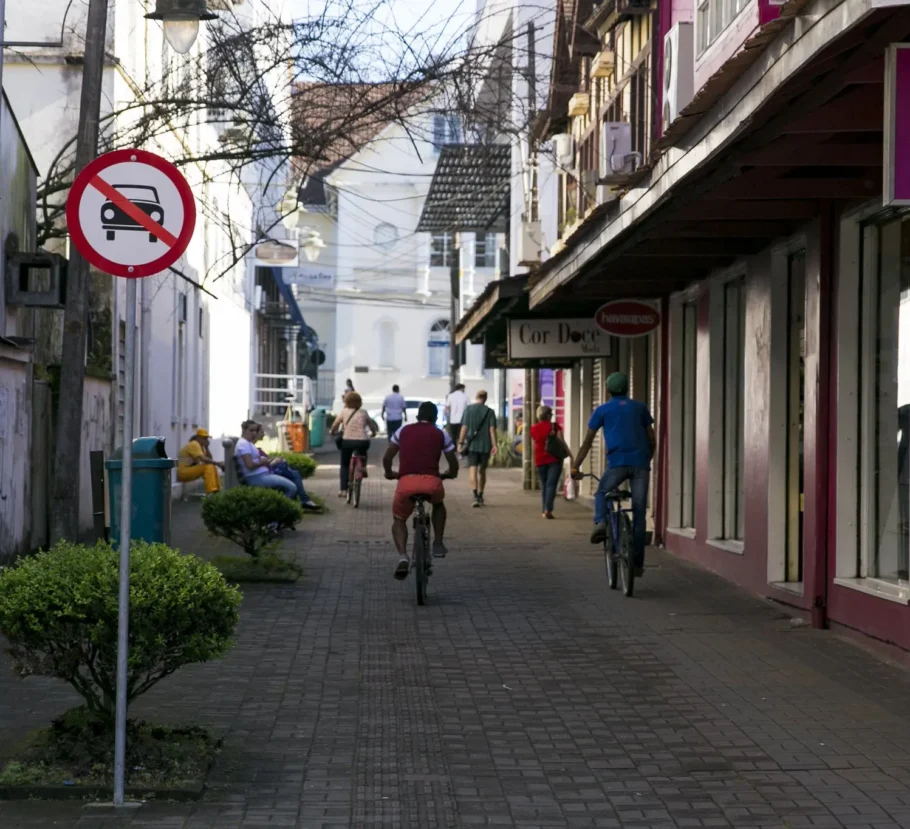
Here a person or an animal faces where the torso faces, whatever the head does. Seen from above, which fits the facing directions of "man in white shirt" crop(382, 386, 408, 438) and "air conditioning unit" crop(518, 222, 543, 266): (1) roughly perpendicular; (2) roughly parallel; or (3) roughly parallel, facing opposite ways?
roughly perpendicular

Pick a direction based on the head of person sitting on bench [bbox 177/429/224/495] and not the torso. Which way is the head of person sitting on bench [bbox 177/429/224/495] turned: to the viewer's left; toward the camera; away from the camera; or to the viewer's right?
to the viewer's right

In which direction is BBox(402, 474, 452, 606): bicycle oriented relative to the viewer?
away from the camera

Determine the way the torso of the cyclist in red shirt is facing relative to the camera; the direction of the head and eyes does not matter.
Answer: away from the camera

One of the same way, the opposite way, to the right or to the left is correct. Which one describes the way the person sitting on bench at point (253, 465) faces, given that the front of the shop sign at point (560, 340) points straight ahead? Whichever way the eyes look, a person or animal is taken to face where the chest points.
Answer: to the left

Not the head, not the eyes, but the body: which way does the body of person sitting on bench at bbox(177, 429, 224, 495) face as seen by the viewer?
to the viewer's right

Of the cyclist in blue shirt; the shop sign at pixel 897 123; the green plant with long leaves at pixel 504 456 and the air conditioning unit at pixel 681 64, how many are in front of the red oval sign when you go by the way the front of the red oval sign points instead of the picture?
3

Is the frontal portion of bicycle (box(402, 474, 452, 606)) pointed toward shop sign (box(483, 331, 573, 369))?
yes

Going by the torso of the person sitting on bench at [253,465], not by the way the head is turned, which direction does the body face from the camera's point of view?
to the viewer's right

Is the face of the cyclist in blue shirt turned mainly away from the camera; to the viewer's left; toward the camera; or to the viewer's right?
away from the camera
